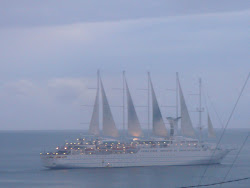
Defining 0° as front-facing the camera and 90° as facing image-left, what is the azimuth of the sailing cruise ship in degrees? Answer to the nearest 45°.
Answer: approximately 270°
